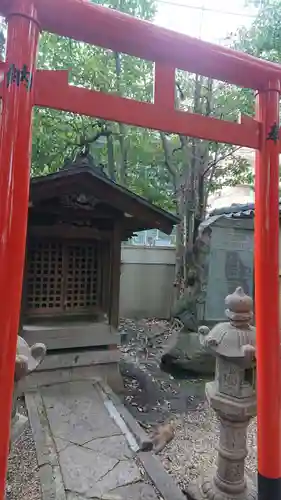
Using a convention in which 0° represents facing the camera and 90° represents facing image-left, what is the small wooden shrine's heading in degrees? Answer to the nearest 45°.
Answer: approximately 0°

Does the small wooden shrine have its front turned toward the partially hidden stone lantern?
yes

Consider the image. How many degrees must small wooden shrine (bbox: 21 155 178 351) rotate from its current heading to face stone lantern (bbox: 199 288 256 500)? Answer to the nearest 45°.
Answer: approximately 45° to its left
